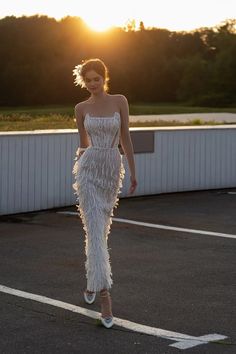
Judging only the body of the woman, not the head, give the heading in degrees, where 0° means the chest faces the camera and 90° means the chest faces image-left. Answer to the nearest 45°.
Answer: approximately 0°

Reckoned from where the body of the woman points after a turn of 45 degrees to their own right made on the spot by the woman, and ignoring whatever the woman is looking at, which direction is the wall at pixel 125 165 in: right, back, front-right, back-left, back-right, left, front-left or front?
back-right
